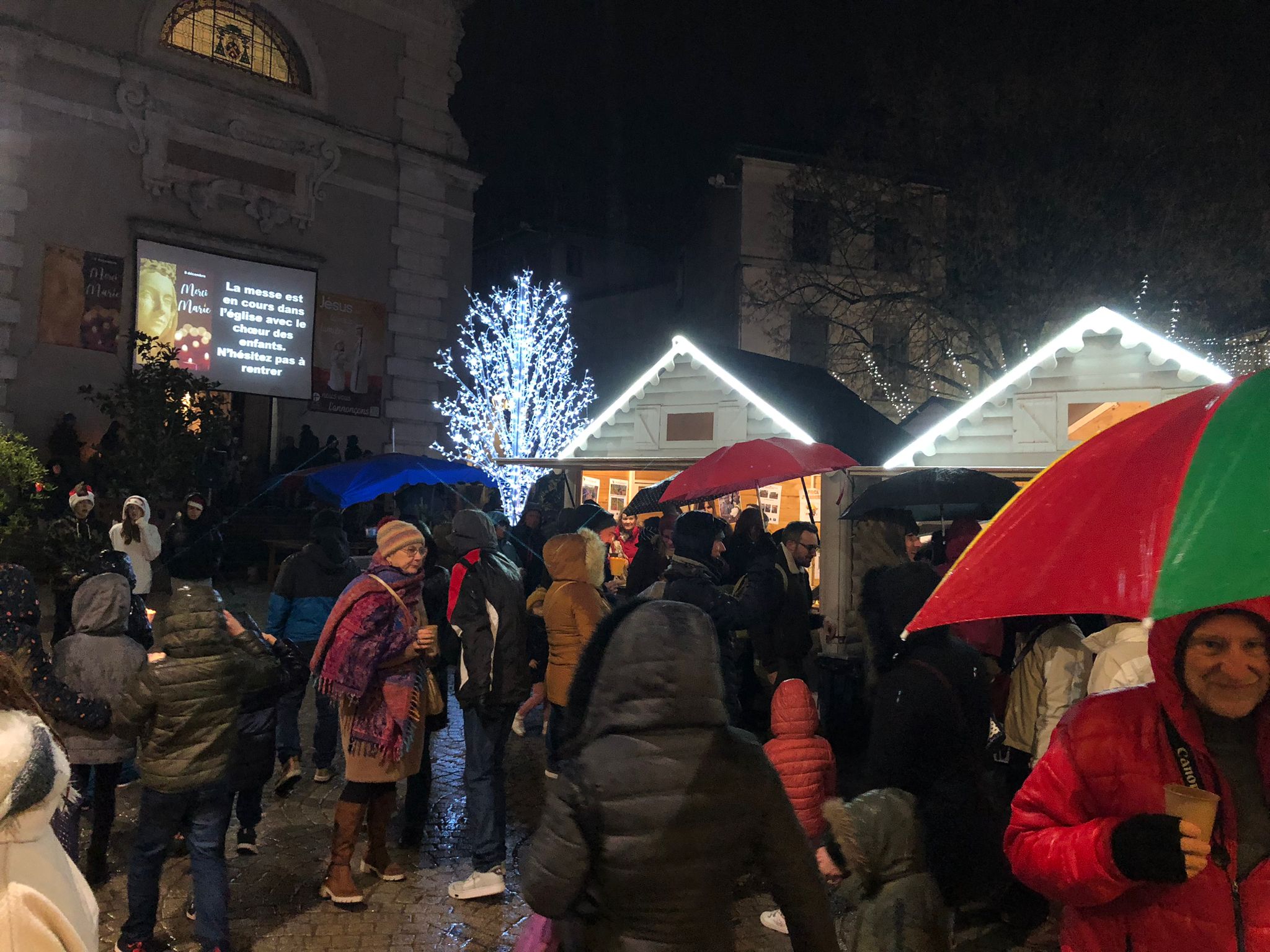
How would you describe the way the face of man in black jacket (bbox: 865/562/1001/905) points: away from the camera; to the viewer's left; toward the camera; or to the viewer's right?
away from the camera

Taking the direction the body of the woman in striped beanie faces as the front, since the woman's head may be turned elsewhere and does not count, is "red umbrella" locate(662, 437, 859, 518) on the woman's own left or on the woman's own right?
on the woman's own left

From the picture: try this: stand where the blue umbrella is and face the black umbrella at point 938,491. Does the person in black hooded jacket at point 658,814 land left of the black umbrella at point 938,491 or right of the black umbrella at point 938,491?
right

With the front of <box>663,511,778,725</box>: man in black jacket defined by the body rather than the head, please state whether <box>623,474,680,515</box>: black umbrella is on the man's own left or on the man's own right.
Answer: on the man's own left

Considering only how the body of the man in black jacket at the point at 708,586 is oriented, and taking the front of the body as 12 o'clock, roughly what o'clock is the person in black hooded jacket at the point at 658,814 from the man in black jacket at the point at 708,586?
the person in black hooded jacket at the point at 658,814 is roughly at 3 o'clock from the man in black jacket at the point at 708,586.

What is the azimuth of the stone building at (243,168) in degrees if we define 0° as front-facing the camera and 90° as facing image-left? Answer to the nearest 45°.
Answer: approximately 315°
